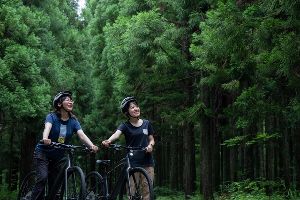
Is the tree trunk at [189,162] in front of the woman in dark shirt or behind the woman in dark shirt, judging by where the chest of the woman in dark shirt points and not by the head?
behind

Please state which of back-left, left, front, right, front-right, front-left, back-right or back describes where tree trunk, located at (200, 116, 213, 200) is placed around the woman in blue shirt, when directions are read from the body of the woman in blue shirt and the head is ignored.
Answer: left

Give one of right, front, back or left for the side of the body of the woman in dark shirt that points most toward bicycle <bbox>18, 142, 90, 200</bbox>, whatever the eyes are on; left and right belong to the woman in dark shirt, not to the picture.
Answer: right

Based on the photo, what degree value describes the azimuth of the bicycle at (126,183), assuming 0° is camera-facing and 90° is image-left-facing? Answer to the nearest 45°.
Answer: approximately 315°

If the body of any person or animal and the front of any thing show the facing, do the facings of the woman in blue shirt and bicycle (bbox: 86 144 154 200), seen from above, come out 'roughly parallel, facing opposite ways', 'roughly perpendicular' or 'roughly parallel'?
roughly parallel

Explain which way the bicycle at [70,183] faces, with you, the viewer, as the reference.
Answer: facing the viewer and to the right of the viewer

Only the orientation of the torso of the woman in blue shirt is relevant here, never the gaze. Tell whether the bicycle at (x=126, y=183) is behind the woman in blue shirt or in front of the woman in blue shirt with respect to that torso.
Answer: in front

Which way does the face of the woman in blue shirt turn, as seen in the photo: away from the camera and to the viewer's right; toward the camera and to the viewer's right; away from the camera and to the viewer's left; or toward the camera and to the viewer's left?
toward the camera and to the viewer's right

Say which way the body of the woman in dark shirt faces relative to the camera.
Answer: toward the camera

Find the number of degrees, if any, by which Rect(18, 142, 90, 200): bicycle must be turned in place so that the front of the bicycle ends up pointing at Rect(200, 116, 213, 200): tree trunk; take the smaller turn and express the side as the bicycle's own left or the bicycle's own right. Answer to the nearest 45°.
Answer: approximately 90° to the bicycle's own left
